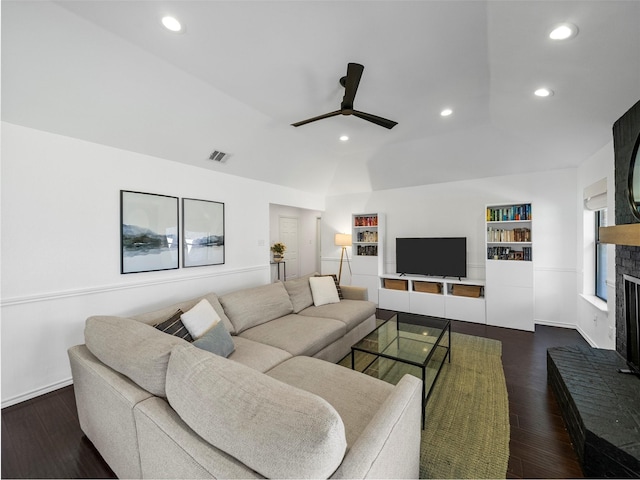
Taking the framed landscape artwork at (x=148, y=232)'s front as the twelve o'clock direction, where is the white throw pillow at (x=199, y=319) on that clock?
The white throw pillow is roughly at 1 o'clock from the framed landscape artwork.

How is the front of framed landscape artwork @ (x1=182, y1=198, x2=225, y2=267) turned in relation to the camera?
facing the viewer and to the right of the viewer

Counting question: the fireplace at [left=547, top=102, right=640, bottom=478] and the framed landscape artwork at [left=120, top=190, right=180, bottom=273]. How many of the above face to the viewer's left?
1

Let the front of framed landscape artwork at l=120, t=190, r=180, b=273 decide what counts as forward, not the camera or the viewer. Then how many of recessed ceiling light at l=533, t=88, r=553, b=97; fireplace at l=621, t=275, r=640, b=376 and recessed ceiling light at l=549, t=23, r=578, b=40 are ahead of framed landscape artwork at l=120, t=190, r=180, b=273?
3

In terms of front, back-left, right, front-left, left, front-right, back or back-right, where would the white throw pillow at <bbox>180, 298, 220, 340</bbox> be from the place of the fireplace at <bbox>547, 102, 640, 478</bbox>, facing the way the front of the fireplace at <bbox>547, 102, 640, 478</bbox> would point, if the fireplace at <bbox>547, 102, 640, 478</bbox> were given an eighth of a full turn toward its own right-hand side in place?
left

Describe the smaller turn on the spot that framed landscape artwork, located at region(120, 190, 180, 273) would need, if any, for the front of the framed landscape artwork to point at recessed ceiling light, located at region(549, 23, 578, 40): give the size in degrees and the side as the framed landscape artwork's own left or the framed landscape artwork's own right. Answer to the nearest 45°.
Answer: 0° — it already faces it

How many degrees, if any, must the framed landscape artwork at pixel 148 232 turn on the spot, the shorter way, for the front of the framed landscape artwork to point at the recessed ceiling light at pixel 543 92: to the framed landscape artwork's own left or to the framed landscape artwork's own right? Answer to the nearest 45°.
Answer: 0° — it already faces it

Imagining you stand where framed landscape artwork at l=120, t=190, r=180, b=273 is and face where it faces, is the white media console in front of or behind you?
in front

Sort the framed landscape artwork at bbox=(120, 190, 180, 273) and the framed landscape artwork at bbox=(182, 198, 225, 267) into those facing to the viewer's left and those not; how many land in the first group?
0

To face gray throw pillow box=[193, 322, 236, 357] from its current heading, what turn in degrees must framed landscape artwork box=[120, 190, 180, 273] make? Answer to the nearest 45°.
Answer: approximately 45° to its right

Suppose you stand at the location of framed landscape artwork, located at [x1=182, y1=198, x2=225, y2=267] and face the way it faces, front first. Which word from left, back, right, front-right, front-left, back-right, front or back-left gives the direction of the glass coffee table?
front

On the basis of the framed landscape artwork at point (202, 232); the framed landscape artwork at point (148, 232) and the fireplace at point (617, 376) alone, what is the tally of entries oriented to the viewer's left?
1

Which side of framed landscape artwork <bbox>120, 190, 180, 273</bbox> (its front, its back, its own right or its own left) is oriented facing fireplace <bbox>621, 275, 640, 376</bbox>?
front

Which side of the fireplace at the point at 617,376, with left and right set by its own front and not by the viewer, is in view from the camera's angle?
left
